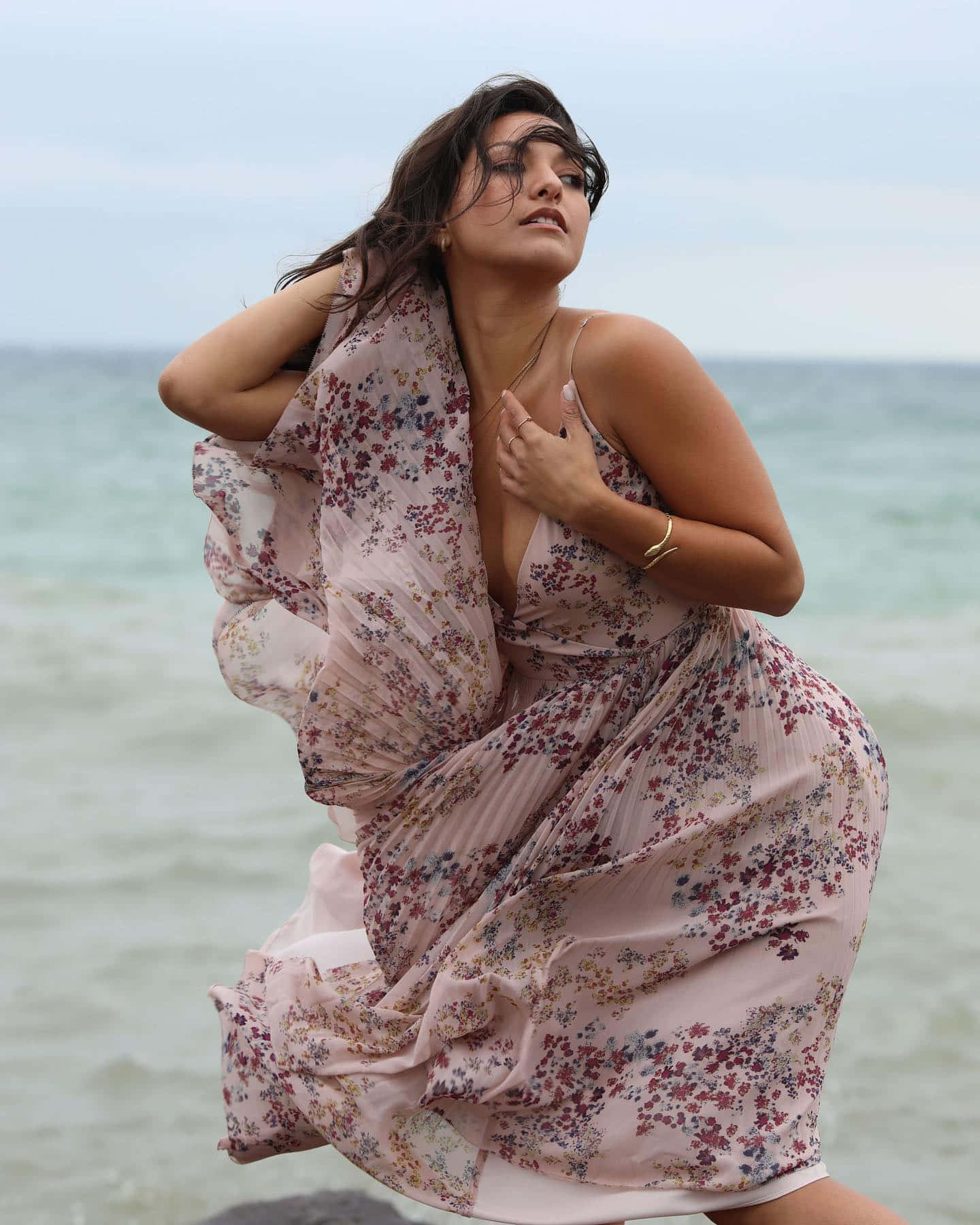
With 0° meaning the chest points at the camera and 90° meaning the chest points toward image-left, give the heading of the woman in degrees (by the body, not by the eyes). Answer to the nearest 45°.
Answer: approximately 45°

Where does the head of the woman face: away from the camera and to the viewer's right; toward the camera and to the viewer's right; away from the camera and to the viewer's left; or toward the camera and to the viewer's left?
toward the camera and to the viewer's right
